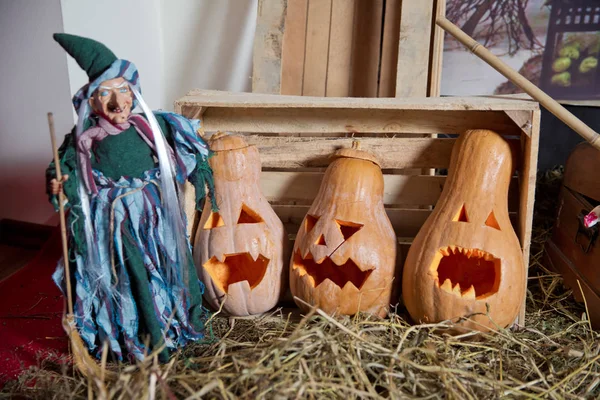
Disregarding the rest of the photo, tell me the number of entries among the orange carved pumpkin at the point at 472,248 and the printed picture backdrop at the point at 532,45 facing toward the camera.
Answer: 2

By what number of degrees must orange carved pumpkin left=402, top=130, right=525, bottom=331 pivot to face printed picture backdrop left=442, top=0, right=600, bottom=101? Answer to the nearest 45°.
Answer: approximately 180°

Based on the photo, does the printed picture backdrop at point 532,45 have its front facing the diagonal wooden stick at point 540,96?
yes

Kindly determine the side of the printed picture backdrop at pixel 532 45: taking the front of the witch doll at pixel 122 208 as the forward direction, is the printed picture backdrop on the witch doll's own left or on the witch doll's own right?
on the witch doll's own left

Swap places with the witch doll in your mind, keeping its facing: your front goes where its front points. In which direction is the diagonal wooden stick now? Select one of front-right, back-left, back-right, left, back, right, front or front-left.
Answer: left

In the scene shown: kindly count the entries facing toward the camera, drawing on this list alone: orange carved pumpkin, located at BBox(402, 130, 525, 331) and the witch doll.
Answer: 2

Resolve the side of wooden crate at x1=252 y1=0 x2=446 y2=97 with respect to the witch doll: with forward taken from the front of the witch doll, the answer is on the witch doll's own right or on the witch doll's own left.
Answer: on the witch doll's own left

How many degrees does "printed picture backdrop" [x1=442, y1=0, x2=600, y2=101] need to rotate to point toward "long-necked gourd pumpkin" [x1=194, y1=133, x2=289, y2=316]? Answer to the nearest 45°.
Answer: approximately 45° to its right

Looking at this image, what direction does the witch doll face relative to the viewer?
toward the camera

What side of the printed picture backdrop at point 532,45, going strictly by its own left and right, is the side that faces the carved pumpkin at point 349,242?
front

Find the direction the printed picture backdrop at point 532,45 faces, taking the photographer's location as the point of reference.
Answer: facing the viewer

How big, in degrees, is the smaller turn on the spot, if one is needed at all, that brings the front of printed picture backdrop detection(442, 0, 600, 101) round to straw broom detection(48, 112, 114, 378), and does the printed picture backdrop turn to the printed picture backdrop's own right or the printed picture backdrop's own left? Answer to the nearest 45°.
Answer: approximately 45° to the printed picture backdrop's own right
